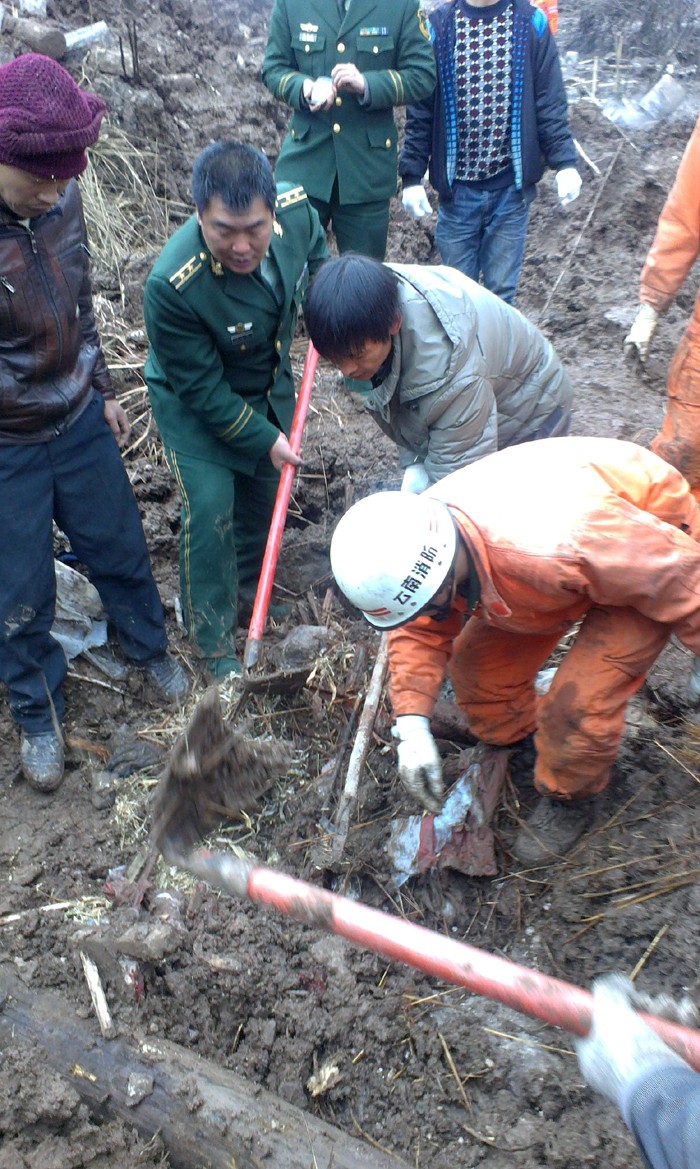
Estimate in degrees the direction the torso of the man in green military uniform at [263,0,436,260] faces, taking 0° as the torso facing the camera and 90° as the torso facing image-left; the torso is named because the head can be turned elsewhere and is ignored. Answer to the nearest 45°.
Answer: approximately 0°

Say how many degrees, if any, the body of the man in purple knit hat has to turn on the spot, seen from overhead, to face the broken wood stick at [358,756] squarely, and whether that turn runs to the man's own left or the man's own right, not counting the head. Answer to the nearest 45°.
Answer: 0° — they already face it

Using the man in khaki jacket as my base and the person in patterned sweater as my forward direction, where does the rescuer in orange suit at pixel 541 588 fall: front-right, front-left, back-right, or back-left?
back-right

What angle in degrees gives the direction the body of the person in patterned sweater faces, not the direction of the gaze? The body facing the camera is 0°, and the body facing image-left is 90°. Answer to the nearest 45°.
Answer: approximately 0°

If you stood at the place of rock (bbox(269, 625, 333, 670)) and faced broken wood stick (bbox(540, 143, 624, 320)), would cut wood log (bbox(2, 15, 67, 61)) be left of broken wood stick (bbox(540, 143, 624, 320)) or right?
left

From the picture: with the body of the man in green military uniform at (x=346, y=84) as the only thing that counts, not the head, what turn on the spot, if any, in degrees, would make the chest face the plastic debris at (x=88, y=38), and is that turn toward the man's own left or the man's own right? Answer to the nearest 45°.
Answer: approximately 135° to the man's own right

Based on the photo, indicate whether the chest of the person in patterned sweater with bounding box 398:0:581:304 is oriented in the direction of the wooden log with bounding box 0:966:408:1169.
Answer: yes

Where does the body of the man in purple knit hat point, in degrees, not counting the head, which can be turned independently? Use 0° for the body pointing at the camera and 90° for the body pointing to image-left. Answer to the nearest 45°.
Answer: approximately 315°

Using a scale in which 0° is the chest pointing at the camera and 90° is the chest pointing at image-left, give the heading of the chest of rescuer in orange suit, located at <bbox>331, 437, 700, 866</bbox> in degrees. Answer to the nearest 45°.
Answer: approximately 45°

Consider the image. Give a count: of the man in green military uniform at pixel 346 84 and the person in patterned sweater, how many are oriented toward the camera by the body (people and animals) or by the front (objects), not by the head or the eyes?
2

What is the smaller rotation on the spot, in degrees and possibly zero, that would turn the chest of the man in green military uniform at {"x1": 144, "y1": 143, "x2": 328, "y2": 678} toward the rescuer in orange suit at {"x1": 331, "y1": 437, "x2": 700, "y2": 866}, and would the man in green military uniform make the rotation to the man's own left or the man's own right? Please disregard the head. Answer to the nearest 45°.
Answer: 0° — they already face them
